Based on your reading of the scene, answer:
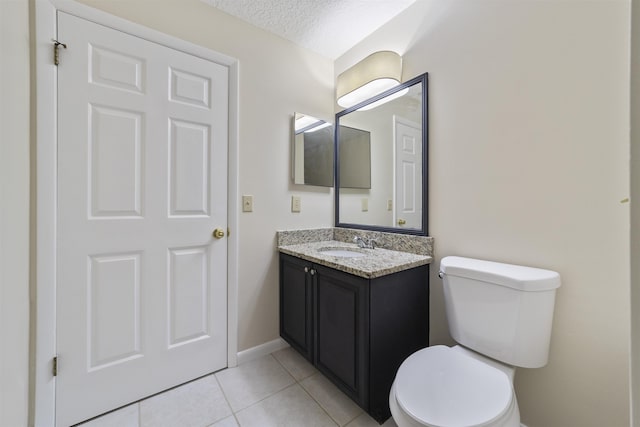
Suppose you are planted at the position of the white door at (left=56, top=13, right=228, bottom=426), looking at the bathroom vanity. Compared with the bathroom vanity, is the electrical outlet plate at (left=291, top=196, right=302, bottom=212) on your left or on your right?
left

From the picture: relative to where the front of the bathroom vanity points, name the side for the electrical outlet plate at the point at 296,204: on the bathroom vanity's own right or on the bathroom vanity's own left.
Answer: on the bathroom vanity's own right

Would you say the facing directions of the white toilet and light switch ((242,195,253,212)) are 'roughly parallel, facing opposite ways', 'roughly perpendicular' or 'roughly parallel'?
roughly perpendicular

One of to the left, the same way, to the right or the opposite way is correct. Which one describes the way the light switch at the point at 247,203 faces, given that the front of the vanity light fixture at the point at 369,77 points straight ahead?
to the left

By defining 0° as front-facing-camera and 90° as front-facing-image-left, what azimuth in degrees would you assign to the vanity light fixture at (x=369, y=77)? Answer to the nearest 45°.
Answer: approximately 45°

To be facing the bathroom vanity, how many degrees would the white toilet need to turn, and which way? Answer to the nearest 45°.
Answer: approximately 45° to its right
